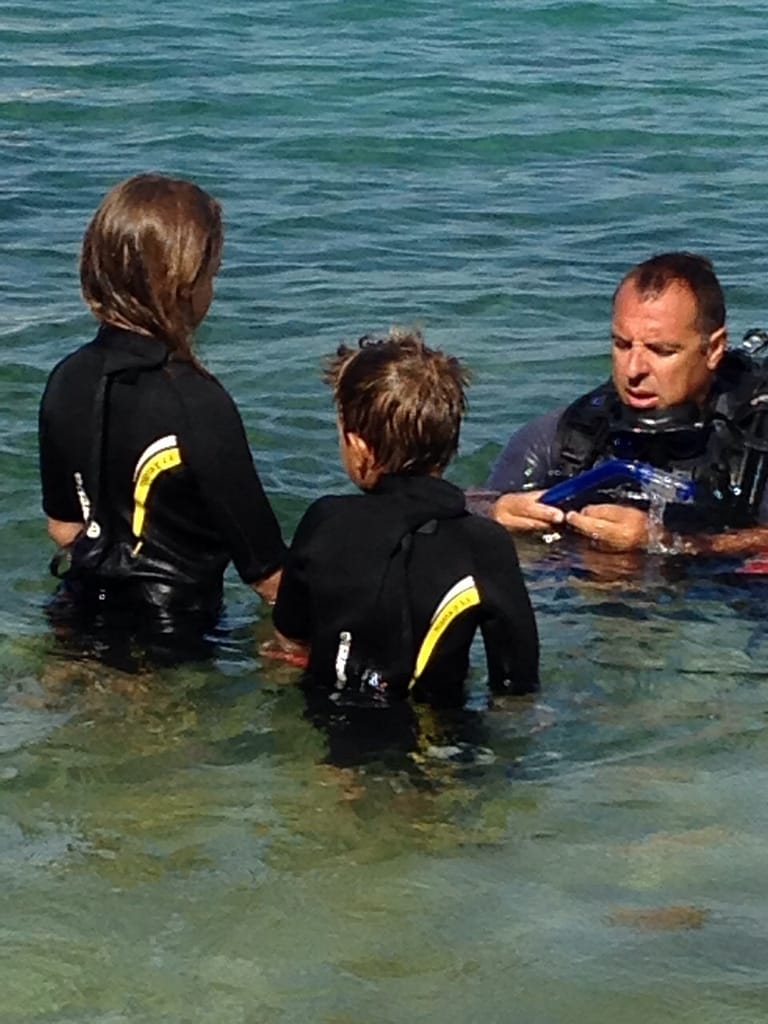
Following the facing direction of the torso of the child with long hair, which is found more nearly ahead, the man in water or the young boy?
the man in water

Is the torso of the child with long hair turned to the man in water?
yes

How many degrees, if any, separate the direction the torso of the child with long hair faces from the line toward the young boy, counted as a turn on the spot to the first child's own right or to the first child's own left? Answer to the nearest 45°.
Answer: approximately 90° to the first child's own right

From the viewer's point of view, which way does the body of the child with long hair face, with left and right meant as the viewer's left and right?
facing away from the viewer and to the right of the viewer

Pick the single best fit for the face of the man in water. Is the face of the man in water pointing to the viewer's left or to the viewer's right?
to the viewer's left

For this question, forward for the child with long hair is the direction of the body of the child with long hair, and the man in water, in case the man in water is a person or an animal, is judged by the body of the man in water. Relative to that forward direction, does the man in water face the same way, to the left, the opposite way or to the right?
the opposite way

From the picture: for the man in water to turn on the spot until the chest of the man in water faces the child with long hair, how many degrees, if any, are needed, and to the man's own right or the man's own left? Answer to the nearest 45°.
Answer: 0° — they already face them

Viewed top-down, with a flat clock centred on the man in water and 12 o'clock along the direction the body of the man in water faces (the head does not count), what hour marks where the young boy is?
The young boy is roughly at 11 o'clock from the man in water.

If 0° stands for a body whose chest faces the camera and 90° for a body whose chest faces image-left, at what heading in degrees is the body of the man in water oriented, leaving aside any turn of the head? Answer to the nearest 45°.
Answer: approximately 45°
